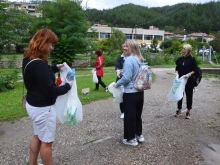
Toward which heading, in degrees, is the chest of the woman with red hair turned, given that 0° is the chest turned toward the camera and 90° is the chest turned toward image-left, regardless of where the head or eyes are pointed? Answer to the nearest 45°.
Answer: approximately 270°

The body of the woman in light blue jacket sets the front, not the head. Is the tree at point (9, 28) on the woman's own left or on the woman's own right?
on the woman's own right

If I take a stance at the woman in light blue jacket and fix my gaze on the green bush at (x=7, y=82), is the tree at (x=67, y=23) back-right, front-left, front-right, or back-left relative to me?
front-right

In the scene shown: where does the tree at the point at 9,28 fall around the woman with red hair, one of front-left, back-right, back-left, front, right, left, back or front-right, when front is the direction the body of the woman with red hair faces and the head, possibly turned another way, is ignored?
left

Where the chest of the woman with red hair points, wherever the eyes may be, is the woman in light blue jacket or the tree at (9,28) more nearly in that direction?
the woman in light blue jacket

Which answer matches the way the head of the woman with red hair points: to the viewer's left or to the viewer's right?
to the viewer's right

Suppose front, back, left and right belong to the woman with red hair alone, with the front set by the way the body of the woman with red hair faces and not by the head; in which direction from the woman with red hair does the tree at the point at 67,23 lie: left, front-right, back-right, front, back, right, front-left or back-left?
left

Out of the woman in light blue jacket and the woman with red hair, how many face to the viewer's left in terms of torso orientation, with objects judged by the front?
1

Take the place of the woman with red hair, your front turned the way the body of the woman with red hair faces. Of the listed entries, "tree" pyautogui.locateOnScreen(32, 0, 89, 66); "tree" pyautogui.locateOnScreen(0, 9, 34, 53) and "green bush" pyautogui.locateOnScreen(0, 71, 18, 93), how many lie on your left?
3

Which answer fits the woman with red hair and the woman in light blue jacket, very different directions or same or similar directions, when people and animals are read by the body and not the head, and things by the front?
very different directions

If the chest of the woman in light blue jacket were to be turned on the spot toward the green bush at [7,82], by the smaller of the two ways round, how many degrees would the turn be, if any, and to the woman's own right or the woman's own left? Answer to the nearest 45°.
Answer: approximately 45° to the woman's own right

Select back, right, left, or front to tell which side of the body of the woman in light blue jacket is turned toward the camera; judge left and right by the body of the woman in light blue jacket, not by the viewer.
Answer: left

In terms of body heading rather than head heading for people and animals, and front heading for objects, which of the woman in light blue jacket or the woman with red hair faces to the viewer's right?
the woman with red hair
